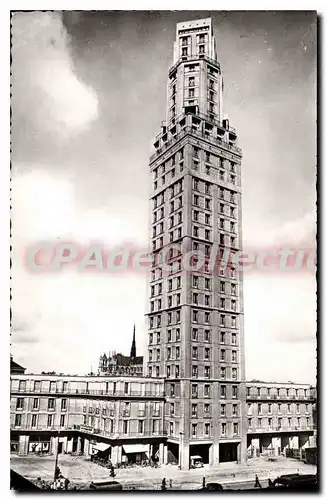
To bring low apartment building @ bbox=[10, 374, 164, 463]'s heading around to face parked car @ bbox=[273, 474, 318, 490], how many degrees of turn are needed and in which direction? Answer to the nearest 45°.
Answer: approximately 90° to its left

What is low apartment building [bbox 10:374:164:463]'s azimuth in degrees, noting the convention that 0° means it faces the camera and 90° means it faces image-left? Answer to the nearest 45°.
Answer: approximately 0°

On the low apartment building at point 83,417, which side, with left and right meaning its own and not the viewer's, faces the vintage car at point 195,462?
left
